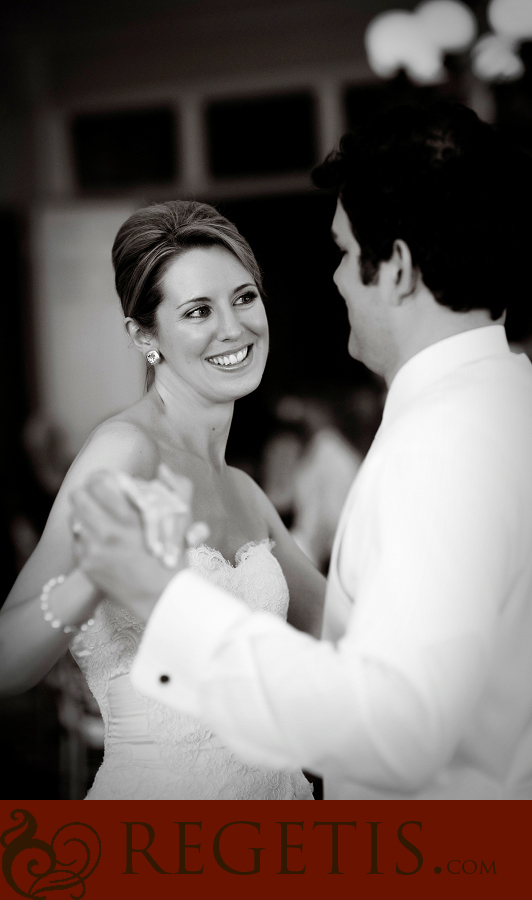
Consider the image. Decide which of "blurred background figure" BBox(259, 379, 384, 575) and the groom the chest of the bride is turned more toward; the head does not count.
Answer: the groom

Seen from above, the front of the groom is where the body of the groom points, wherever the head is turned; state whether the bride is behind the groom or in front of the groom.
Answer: in front

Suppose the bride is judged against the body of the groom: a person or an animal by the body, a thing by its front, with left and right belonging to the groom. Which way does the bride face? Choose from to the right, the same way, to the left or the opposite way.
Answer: the opposite way

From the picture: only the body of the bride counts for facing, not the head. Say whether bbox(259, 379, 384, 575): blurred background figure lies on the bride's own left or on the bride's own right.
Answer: on the bride's own left

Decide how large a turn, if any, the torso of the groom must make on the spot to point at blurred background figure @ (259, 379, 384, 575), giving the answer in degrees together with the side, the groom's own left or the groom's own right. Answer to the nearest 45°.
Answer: approximately 45° to the groom's own right

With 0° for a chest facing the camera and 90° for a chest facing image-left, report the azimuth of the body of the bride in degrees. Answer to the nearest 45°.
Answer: approximately 315°

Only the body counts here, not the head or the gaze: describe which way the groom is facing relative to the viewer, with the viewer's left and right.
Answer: facing away from the viewer and to the left of the viewer

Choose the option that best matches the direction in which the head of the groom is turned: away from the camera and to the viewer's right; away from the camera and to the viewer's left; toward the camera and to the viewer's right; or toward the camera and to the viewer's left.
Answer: away from the camera and to the viewer's left

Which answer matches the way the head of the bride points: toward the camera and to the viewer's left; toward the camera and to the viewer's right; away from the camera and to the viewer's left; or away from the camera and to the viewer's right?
toward the camera and to the viewer's right
